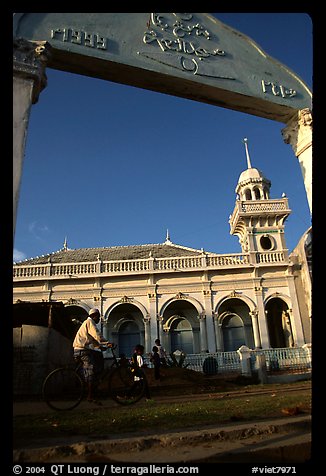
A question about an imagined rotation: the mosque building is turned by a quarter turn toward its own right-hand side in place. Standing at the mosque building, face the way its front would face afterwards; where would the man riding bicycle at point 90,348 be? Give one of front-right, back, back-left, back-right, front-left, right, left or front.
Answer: left

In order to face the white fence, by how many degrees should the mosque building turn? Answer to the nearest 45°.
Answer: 0° — it already faces it

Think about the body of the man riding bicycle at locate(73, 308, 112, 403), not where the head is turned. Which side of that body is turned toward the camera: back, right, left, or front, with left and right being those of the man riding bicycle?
right

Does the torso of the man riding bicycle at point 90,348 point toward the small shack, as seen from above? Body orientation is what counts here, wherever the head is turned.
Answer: no

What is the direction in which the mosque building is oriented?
toward the camera

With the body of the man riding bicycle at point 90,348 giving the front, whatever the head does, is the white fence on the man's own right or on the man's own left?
on the man's own left

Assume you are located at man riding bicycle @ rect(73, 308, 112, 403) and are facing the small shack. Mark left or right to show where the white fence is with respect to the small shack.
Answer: right

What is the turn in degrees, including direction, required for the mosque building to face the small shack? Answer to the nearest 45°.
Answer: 0° — it already faces it

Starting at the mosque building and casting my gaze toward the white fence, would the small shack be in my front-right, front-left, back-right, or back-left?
front-right
